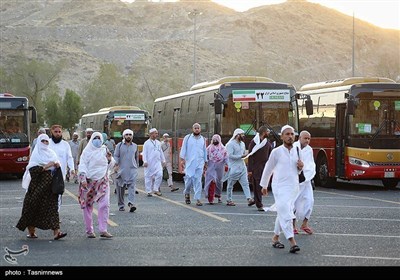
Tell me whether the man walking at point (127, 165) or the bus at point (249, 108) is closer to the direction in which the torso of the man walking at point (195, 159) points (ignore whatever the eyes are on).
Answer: the man walking

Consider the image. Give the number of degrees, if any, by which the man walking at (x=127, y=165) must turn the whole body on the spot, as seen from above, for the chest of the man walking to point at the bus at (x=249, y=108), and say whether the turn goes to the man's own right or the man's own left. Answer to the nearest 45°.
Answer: approximately 135° to the man's own left

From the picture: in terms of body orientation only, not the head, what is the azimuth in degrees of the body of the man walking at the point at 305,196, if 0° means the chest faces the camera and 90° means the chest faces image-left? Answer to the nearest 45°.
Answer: approximately 315°

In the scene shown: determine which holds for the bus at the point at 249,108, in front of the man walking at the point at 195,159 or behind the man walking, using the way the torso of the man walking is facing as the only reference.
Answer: behind

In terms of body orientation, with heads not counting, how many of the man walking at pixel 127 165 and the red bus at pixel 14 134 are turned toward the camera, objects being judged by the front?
2

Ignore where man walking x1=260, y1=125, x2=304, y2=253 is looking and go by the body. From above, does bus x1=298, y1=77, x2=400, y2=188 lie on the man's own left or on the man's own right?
on the man's own left

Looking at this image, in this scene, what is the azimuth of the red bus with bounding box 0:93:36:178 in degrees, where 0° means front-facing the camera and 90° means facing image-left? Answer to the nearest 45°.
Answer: approximately 0°

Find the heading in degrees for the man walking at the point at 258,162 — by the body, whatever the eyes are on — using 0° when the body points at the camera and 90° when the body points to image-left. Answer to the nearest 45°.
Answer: approximately 315°
